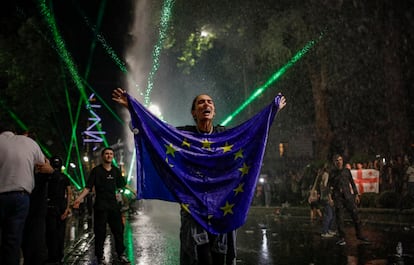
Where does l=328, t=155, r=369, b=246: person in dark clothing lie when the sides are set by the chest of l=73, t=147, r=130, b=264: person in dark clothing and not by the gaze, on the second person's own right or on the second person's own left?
on the second person's own left

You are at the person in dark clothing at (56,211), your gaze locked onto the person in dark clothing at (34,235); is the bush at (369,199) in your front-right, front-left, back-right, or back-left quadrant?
back-left

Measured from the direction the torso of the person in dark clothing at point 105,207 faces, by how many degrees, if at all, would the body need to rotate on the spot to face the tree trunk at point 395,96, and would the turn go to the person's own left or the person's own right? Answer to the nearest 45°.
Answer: approximately 135° to the person's own left

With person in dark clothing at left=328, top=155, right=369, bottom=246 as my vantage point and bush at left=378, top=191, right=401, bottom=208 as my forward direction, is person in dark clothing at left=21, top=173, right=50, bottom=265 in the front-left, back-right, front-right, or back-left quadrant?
back-left

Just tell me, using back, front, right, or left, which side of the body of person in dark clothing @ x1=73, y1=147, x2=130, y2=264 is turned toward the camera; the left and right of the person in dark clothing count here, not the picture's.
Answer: front

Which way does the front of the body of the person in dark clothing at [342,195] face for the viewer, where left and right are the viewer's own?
facing the viewer

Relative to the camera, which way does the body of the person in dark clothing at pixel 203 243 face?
toward the camera

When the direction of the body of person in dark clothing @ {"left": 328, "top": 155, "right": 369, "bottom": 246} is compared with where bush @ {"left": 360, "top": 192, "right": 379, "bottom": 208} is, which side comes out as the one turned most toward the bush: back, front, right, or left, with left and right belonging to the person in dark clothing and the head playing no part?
back

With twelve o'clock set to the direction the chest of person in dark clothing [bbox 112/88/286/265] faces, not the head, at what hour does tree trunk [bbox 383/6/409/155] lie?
The tree trunk is roughly at 7 o'clock from the person in dark clothing.

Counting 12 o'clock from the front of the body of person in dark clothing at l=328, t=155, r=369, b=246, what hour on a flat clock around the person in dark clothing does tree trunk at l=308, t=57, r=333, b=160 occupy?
The tree trunk is roughly at 6 o'clock from the person in dark clothing.

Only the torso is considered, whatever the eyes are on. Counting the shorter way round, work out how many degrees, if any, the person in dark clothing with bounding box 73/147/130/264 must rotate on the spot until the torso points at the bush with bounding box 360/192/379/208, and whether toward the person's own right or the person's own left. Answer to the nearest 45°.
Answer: approximately 135° to the person's own left

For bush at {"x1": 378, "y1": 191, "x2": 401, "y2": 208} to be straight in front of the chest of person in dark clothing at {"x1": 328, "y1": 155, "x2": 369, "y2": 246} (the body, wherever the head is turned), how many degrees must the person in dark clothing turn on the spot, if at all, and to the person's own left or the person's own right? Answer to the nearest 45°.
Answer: approximately 180°
